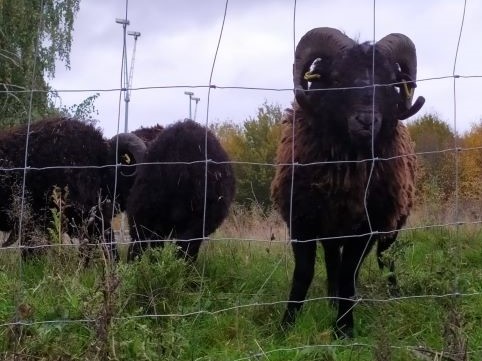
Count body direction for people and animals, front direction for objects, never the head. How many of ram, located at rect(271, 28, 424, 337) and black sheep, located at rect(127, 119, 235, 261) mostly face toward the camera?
1

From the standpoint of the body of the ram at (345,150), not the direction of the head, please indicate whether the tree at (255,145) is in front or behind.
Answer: behind

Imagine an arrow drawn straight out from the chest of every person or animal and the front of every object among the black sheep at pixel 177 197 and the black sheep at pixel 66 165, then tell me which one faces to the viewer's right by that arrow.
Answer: the black sheep at pixel 66 165

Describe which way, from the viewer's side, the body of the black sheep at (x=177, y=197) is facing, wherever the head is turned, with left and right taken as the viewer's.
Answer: facing away from the viewer

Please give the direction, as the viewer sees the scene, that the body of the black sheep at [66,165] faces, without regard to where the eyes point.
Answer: to the viewer's right

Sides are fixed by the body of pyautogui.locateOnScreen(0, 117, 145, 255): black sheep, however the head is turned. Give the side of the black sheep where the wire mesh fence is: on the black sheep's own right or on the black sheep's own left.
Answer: on the black sheep's own right

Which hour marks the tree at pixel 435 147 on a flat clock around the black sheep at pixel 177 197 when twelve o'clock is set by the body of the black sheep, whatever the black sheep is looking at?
The tree is roughly at 1 o'clock from the black sheep.

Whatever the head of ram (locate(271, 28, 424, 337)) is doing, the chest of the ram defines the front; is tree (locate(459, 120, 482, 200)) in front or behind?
behind

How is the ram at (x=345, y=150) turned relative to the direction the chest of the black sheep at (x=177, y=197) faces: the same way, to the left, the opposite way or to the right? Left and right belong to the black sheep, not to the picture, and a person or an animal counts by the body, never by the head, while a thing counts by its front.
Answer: the opposite way

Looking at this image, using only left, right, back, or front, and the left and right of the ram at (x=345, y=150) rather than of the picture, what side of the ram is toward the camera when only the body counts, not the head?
front

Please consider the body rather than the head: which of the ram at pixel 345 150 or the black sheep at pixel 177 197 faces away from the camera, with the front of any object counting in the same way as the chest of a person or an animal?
the black sheep

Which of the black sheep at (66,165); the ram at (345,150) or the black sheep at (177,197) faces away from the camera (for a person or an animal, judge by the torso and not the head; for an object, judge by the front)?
the black sheep at (177,197)

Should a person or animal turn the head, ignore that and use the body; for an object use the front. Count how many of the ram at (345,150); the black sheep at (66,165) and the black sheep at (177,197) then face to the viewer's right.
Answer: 1

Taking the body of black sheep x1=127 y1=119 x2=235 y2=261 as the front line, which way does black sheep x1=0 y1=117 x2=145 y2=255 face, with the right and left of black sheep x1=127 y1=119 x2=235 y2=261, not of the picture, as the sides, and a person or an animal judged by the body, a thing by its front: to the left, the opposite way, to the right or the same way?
to the right

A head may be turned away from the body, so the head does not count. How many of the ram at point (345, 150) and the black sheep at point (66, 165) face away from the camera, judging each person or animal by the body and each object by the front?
0

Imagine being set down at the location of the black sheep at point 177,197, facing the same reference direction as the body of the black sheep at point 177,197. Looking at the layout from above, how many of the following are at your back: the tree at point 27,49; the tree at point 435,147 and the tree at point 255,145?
0
